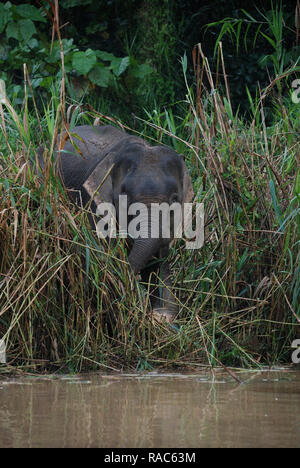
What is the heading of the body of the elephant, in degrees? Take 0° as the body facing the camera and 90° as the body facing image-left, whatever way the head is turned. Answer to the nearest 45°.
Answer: approximately 315°
